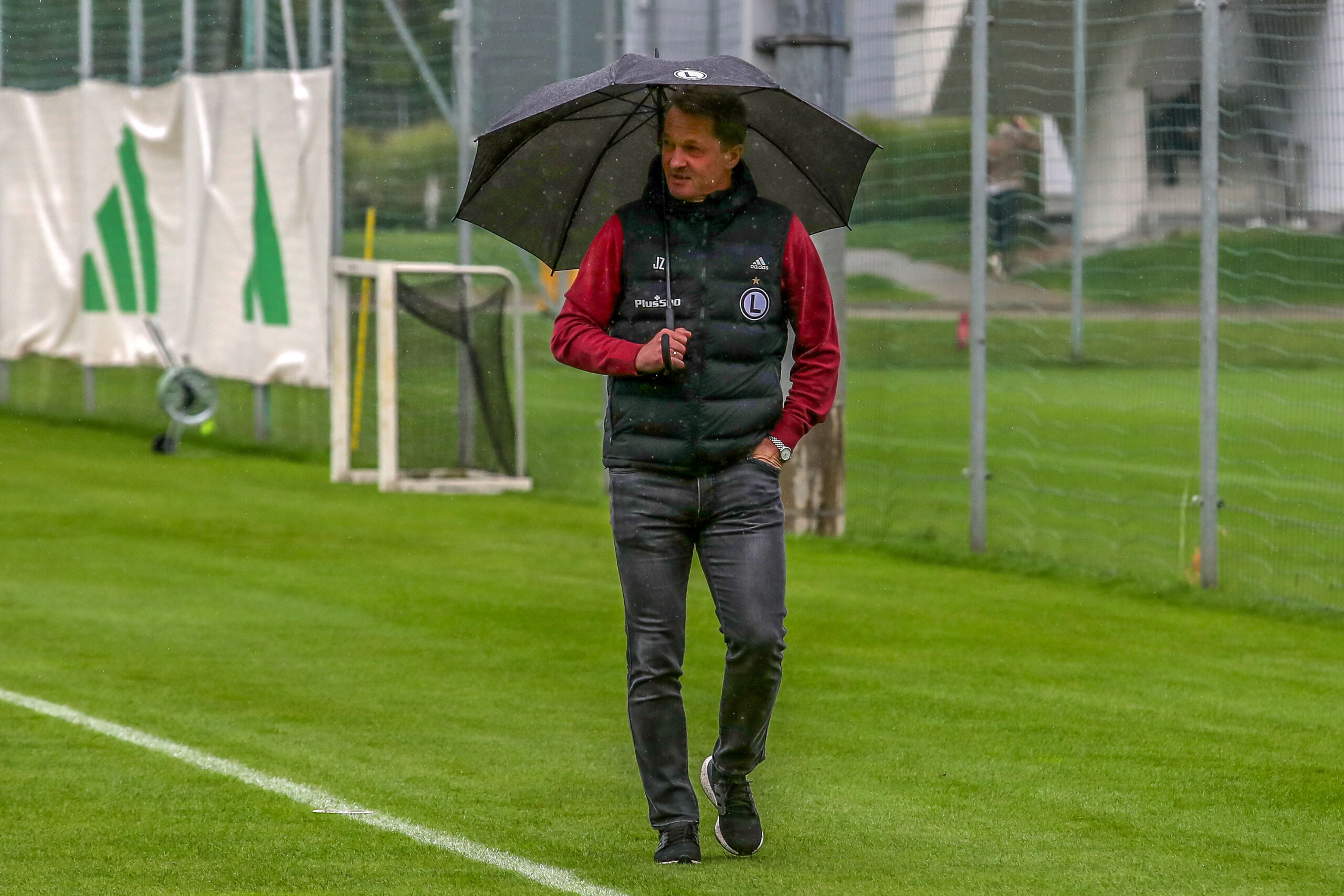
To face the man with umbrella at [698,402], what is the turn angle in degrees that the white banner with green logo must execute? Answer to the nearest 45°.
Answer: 0° — it already faces them

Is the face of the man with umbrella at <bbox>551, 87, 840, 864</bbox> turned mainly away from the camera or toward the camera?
toward the camera

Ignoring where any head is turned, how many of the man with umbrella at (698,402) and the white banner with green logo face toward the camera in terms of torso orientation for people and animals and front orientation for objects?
2

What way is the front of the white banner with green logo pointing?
toward the camera

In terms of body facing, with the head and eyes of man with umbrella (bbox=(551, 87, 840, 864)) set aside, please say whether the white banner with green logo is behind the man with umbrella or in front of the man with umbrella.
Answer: behind

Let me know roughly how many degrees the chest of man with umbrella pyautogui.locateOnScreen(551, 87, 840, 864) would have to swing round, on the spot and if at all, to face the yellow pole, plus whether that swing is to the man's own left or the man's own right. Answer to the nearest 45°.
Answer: approximately 180°

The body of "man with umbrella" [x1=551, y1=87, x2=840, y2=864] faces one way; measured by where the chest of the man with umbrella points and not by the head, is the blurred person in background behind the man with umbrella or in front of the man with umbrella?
behind

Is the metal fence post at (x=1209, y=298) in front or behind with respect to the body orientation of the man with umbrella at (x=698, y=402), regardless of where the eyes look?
behind

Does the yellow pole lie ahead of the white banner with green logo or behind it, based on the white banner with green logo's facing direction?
ahead
